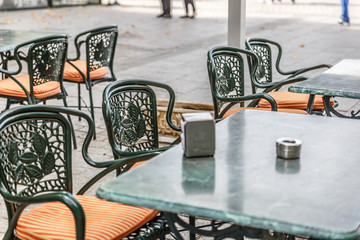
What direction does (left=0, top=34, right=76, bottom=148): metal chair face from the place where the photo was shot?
facing away from the viewer and to the left of the viewer

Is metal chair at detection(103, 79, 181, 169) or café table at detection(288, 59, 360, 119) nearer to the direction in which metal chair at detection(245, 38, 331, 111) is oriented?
the café table

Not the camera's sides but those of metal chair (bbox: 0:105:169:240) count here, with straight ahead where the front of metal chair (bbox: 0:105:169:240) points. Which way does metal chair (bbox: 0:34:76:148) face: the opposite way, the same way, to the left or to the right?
the opposite way

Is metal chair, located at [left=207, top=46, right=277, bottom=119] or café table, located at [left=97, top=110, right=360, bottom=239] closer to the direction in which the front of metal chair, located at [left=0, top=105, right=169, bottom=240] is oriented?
the café table

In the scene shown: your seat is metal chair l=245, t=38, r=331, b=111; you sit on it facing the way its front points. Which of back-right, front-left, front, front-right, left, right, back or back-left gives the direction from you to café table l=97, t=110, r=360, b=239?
right

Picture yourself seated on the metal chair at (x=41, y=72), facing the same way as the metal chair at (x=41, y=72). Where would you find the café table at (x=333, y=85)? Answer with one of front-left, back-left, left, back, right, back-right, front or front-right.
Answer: back

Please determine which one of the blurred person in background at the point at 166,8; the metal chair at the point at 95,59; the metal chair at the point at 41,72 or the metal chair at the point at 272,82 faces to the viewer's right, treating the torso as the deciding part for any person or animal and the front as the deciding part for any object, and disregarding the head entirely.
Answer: the metal chair at the point at 272,82

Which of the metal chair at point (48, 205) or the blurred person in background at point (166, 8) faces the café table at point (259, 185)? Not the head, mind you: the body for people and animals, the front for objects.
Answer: the metal chair

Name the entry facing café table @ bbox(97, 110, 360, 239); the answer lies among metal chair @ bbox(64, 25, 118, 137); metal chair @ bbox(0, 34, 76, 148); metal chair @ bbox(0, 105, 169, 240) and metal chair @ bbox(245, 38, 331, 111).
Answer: metal chair @ bbox(0, 105, 169, 240)

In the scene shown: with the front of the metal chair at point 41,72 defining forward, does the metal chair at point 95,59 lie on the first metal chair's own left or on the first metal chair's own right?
on the first metal chair's own right

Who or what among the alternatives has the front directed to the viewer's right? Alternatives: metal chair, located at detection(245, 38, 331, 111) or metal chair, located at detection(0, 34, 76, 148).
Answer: metal chair, located at detection(245, 38, 331, 111)

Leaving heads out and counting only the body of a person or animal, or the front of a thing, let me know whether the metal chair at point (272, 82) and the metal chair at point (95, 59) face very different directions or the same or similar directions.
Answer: very different directions

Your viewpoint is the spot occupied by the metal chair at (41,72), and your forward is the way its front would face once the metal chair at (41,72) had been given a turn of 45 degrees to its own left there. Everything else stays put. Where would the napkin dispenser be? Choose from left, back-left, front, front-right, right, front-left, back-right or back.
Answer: left

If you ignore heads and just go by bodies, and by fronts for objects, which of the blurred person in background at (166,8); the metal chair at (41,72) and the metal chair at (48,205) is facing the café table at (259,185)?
the metal chair at (48,205)
